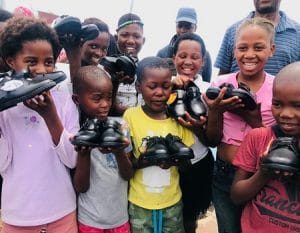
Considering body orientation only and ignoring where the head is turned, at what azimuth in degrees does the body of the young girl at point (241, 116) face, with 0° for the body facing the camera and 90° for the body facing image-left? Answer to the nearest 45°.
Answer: approximately 0°

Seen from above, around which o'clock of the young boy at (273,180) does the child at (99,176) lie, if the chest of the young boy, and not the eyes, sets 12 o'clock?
The child is roughly at 3 o'clock from the young boy.

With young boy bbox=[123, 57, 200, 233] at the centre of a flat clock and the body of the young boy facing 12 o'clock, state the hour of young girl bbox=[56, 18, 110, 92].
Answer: The young girl is roughly at 5 o'clock from the young boy.

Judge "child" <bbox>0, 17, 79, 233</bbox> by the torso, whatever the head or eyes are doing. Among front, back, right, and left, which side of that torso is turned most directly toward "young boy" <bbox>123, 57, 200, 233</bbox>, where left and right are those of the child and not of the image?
left

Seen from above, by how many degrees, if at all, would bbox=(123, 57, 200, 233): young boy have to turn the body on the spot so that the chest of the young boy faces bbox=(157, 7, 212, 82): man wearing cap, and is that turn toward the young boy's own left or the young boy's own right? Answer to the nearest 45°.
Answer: approximately 180°

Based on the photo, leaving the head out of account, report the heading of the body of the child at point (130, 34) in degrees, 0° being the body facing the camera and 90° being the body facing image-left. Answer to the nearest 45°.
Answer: approximately 0°

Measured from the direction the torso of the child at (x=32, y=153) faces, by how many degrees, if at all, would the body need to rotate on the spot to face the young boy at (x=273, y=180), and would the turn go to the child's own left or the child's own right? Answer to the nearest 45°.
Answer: approximately 45° to the child's own left
